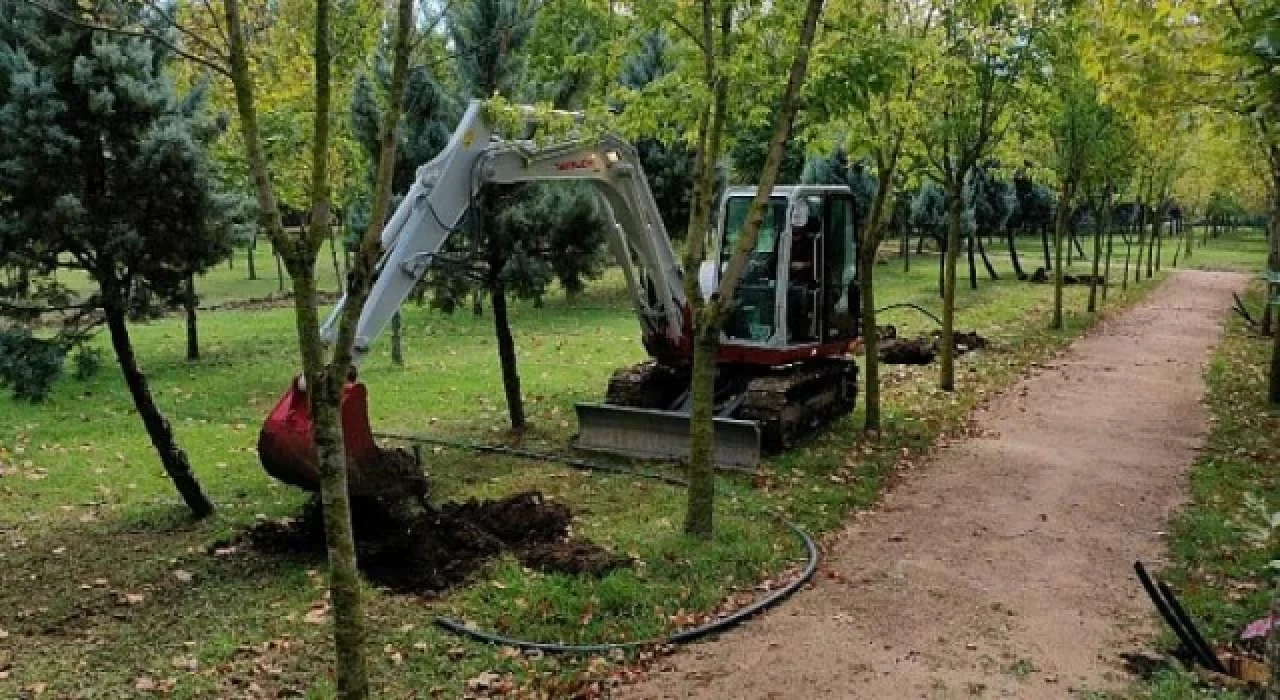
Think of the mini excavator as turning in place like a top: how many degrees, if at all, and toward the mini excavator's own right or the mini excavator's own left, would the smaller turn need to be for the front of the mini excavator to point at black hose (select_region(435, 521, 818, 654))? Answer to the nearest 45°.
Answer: approximately 45° to the mini excavator's own left

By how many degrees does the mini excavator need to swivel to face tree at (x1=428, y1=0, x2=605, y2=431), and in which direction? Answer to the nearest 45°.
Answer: approximately 90° to its right

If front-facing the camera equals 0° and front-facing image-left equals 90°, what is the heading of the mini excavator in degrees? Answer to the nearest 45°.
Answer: approximately 45°

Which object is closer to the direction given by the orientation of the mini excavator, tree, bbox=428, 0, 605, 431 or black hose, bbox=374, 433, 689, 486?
the black hose

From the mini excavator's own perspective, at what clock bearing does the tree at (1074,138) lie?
The tree is roughly at 6 o'clock from the mini excavator.

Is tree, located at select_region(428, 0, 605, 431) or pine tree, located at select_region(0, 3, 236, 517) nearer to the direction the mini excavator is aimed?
the pine tree

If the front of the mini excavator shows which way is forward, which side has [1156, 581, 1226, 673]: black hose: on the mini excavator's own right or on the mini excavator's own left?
on the mini excavator's own left
